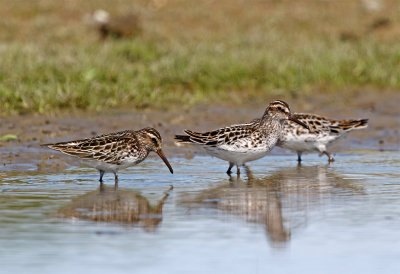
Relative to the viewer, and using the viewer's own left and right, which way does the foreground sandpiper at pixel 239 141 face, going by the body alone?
facing to the right of the viewer

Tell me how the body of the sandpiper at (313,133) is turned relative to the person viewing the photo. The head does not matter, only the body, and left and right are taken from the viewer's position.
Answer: facing to the left of the viewer

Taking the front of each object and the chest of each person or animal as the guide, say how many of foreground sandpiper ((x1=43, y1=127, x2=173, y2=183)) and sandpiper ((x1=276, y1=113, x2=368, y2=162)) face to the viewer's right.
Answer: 1

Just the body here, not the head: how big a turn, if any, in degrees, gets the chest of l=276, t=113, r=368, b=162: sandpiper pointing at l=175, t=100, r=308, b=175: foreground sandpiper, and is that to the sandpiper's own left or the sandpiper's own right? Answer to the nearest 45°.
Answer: approximately 45° to the sandpiper's own left

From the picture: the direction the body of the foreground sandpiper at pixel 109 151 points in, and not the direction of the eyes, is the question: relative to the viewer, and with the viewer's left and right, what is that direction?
facing to the right of the viewer

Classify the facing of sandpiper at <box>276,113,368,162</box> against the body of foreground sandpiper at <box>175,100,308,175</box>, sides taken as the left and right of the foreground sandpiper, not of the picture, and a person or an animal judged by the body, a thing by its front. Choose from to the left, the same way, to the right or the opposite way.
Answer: the opposite way
